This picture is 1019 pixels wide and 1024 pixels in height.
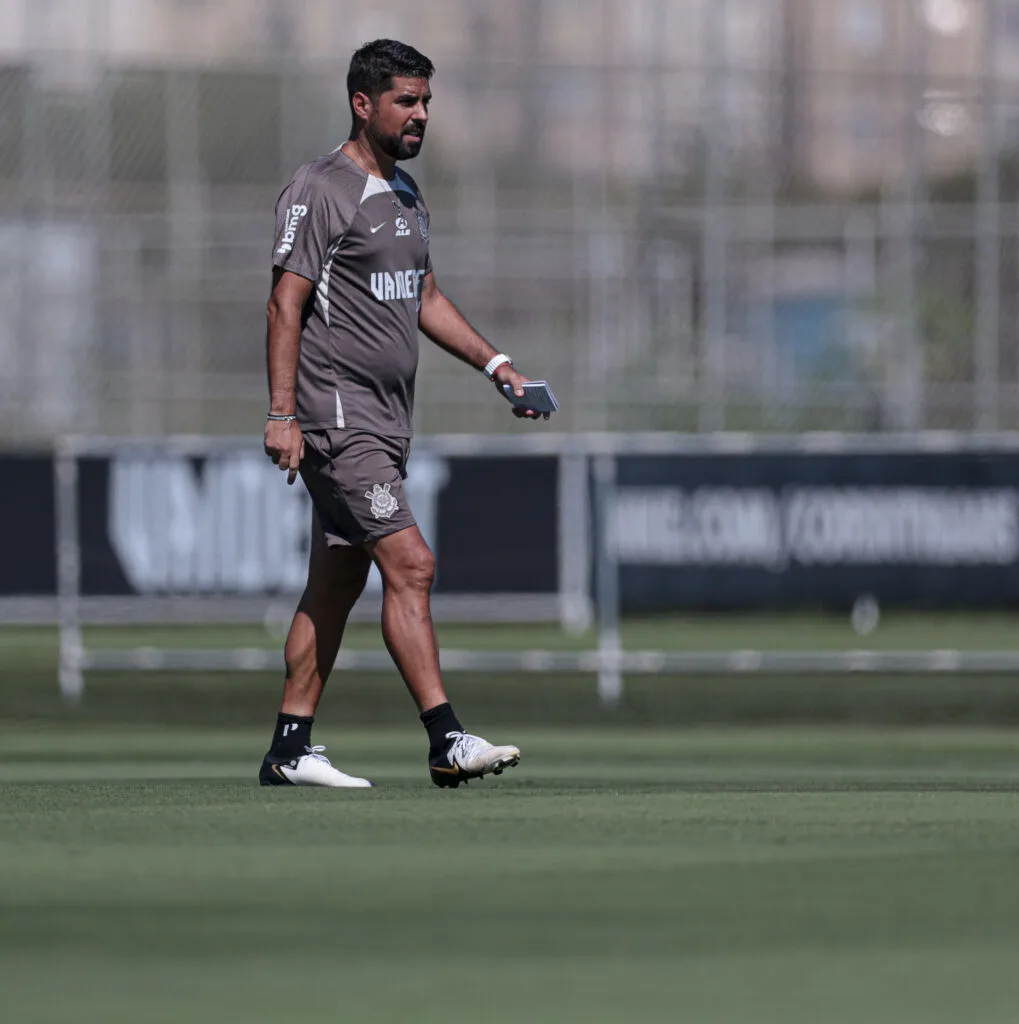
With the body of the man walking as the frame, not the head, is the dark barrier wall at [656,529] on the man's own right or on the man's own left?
on the man's own left

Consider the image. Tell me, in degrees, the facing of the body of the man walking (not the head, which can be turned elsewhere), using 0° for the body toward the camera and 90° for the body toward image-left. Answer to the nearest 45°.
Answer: approximately 315°

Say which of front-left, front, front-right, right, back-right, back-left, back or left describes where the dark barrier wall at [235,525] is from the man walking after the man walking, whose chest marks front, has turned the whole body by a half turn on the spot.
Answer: front-right

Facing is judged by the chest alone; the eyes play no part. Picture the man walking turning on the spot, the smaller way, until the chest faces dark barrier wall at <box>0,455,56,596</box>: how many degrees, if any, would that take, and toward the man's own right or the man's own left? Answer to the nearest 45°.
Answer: approximately 135° to the man's own left
